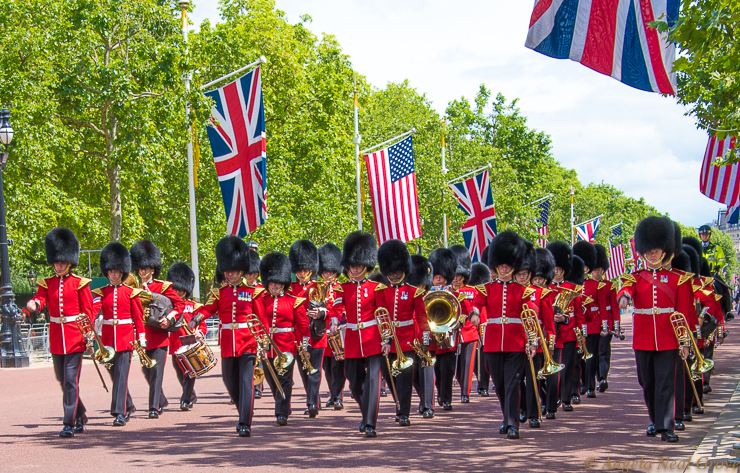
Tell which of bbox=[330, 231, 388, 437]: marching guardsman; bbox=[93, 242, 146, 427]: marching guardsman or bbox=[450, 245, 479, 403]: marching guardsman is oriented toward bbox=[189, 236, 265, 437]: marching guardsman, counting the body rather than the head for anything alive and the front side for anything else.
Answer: bbox=[450, 245, 479, 403]: marching guardsman

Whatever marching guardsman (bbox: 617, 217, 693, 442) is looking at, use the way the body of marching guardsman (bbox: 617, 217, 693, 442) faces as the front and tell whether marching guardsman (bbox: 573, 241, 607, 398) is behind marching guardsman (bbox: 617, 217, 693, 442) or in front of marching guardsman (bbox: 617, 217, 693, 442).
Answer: behind

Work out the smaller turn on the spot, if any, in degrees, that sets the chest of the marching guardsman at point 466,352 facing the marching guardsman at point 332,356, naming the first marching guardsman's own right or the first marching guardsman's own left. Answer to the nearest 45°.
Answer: approximately 45° to the first marching guardsman's own right

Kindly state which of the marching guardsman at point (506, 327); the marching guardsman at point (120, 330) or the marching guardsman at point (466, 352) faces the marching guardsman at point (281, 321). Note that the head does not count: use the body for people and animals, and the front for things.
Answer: the marching guardsman at point (466, 352)

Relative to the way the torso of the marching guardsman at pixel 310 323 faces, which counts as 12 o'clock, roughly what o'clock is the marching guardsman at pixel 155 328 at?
the marching guardsman at pixel 155 328 is roughly at 3 o'clock from the marching guardsman at pixel 310 323.

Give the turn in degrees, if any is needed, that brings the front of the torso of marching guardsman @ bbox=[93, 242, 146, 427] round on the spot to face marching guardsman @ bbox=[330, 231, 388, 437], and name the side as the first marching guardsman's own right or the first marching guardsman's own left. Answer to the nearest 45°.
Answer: approximately 90° to the first marching guardsman's own left

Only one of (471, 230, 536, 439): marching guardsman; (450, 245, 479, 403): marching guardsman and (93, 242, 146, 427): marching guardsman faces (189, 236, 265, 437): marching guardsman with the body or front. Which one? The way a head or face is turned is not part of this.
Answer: (450, 245, 479, 403): marching guardsman

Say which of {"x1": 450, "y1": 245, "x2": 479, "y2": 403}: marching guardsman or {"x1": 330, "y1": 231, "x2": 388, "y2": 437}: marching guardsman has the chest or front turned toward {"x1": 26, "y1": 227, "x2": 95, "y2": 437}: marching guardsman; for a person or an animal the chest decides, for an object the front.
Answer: {"x1": 450, "y1": 245, "x2": 479, "y2": 403}: marching guardsman

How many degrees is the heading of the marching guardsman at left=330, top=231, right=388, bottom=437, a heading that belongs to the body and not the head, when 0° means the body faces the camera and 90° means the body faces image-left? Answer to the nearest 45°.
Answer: approximately 0°
